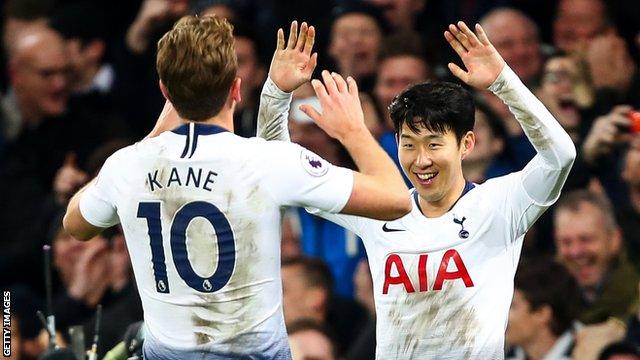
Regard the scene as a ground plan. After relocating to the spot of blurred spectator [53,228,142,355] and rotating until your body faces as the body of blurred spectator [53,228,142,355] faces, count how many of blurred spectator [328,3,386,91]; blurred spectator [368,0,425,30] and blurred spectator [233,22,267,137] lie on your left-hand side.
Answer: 3

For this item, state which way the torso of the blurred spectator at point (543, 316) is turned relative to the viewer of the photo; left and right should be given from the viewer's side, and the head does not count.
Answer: facing to the left of the viewer

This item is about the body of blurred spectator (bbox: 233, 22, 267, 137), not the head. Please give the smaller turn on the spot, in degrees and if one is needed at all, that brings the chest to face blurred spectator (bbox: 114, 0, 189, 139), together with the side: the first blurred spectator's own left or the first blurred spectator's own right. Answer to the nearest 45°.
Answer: approximately 135° to the first blurred spectator's own right

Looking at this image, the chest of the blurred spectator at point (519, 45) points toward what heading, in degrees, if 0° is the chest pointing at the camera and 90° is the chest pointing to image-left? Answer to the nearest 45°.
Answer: approximately 0°

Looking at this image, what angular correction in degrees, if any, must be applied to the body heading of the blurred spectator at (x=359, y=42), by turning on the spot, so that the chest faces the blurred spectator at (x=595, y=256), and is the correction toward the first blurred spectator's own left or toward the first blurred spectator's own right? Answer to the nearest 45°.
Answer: approximately 45° to the first blurred spectator's own left

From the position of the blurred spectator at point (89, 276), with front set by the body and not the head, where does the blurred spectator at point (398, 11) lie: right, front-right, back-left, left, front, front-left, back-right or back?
left

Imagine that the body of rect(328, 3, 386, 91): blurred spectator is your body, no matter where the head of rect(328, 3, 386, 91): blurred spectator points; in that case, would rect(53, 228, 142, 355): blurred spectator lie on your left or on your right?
on your right

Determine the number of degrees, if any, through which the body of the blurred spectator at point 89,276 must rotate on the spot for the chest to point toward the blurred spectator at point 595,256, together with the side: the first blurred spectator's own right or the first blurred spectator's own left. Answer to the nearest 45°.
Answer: approximately 45° to the first blurred spectator's own left
